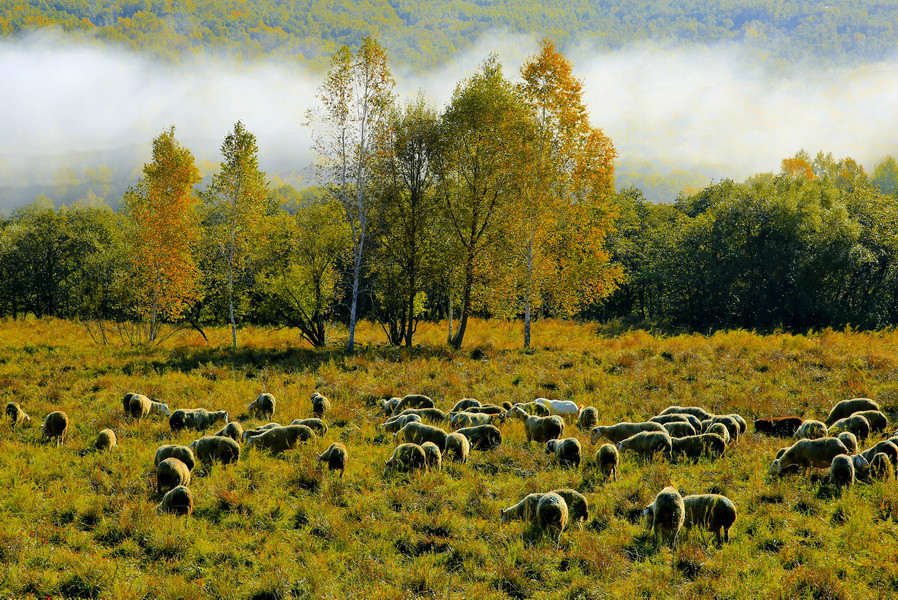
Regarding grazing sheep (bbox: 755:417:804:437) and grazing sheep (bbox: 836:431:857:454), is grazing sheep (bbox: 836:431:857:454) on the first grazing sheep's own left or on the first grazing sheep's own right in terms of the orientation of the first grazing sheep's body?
on the first grazing sheep's own left

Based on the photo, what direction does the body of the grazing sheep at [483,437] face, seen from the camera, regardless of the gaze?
to the viewer's left

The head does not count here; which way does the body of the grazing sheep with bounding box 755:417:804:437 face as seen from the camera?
to the viewer's left

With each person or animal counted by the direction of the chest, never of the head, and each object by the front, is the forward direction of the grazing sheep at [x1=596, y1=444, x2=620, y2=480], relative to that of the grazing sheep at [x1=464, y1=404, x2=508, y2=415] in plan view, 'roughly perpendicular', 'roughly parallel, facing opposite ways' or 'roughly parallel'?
roughly perpendicular

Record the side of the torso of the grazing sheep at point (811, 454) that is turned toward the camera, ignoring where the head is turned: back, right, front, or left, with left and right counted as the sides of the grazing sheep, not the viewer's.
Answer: left

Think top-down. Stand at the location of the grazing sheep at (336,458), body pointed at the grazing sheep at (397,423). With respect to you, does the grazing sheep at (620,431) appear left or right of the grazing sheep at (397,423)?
right

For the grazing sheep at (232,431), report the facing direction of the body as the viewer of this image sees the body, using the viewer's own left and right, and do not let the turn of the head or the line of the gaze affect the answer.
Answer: facing to the left of the viewer

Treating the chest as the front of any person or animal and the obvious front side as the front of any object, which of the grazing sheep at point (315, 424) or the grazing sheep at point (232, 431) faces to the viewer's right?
the grazing sheep at point (315, 424)
